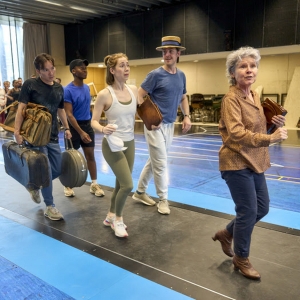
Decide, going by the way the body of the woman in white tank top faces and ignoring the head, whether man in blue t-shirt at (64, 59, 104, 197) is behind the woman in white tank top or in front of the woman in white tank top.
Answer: behind

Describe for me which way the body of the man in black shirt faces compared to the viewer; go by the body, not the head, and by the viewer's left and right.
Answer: facing the viewer and to the right of the viewer

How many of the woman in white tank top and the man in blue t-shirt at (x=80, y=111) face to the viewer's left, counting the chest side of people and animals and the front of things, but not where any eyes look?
0

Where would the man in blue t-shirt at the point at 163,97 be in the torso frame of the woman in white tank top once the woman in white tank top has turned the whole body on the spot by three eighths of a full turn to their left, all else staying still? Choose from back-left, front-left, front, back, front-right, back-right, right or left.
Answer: front-right

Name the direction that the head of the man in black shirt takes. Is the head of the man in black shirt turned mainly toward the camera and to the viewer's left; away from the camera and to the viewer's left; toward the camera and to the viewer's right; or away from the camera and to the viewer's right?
toward the camera and to the viewer's right

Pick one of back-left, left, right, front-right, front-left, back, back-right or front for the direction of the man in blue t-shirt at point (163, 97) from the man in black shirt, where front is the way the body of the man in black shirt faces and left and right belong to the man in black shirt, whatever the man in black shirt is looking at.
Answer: front-left

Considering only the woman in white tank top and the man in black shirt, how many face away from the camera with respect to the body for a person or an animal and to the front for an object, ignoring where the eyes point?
0

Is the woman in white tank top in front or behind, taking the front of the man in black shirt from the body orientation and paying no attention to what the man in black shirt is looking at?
in front

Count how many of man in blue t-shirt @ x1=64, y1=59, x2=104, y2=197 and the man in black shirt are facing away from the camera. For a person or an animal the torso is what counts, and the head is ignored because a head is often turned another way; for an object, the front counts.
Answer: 0

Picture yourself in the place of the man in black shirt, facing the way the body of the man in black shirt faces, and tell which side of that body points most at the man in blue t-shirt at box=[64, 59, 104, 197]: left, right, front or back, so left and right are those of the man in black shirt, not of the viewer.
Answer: left

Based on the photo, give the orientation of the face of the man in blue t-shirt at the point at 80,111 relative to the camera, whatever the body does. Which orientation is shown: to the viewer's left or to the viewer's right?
to the viewer's right
